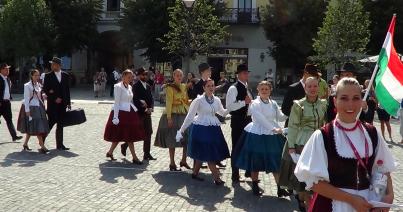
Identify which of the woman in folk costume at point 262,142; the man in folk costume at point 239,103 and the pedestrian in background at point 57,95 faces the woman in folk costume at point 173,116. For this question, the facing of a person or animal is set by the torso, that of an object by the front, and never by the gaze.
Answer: the pedestrian in background

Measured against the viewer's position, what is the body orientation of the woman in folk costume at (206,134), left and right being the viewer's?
facing the viewer and to the right of the viewer

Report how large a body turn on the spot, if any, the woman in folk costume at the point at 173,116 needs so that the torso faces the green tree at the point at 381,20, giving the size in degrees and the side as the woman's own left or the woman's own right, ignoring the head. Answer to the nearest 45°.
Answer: approximately 90° to the woman's own left

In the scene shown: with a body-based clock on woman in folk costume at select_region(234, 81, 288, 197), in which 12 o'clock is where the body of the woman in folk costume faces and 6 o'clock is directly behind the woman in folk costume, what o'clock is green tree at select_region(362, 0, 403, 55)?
The green tree is roughly at 8 o'clock from the woman in folk costume.

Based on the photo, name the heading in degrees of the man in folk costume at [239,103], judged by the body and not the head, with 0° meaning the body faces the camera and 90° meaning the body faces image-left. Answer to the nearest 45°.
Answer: approximately 315°

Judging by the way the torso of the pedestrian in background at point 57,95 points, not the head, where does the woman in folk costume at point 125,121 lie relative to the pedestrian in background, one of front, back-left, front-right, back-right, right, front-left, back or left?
front

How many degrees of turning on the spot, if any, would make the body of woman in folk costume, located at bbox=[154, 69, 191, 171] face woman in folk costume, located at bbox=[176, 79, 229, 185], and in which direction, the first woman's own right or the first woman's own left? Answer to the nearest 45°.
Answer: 0° — they already face them

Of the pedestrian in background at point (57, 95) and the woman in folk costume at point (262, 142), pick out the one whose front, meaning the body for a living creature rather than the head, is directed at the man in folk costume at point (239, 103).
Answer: the pedestrian in background
